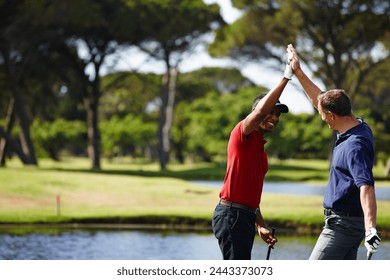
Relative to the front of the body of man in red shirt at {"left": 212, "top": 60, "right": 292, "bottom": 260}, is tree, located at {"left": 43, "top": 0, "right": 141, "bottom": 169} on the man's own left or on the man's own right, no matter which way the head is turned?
on the man's own left

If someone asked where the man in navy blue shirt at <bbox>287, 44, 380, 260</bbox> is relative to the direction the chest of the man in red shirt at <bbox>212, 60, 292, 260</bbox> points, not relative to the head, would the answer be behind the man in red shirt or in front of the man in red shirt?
in front

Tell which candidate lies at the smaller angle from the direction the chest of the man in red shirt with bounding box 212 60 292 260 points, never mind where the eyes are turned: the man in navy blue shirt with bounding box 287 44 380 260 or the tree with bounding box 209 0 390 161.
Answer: the man in navy blue shirt

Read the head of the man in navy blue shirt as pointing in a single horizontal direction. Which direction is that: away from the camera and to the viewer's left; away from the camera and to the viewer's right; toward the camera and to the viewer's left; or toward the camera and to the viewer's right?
away from the camera and to the viewer's left

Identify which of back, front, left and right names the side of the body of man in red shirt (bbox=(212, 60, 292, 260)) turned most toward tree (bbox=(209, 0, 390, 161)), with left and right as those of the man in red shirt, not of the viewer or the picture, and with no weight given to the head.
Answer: left

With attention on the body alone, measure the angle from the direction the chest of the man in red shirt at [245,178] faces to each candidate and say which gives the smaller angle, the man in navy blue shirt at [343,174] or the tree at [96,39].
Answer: the man in navy blue shirt

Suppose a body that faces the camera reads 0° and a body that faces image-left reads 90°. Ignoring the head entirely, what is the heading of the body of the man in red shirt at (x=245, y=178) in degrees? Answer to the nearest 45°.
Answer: approximately 270°

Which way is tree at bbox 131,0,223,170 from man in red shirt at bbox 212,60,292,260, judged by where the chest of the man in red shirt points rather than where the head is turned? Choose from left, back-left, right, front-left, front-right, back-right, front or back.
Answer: left
